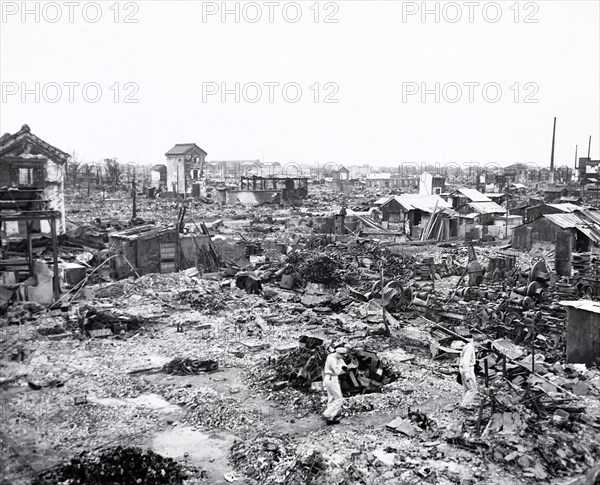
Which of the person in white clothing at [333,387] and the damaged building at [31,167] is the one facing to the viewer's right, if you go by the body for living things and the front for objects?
the person in white clothing

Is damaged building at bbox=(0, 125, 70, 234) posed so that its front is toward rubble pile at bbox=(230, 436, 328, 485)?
yes

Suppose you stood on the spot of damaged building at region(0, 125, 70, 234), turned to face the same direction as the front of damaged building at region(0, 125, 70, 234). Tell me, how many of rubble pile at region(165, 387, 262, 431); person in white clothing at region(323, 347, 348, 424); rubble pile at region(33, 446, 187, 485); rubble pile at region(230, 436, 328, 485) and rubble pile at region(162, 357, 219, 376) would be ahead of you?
5

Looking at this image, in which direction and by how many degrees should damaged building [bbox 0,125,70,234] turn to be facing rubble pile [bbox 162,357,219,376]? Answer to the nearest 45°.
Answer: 0° — it already faces it

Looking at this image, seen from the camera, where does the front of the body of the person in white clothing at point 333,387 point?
to the viewer's right

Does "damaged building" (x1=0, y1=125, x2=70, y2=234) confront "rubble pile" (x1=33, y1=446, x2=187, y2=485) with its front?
yes

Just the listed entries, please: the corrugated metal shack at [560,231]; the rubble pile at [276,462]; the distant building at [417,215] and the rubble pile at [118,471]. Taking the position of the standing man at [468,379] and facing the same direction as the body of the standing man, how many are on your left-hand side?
2

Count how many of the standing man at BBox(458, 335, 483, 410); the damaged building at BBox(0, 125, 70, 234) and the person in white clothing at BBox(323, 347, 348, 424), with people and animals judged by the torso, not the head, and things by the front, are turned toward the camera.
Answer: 1

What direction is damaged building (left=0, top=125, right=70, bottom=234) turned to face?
toward the camera
